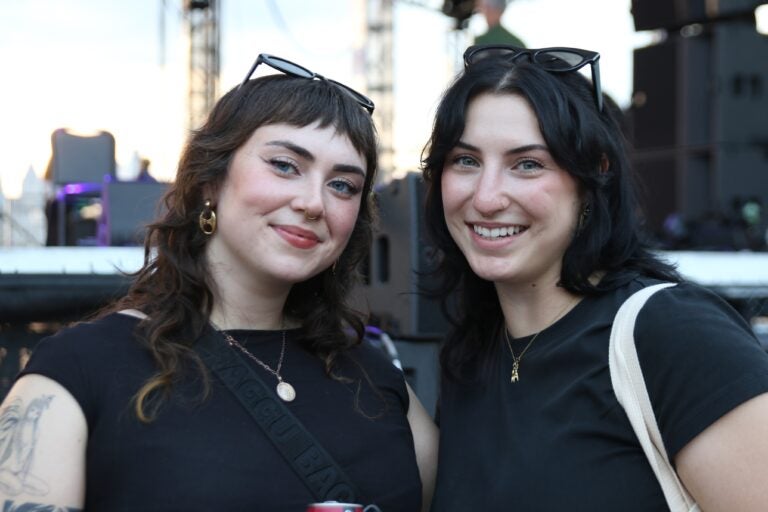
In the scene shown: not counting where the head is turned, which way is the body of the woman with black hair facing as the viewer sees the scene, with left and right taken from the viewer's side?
facing the viewer and to the left of the viewer

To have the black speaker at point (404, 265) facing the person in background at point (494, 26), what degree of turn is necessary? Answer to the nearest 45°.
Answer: approximately 135° to its left

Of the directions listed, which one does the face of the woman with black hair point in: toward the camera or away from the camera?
toward the camera

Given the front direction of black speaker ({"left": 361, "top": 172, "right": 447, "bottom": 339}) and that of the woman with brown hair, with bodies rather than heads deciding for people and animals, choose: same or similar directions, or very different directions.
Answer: same or similar directions

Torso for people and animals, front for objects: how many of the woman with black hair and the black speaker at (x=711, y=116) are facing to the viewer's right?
0

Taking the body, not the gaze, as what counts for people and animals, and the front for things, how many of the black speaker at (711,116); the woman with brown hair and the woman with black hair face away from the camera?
0

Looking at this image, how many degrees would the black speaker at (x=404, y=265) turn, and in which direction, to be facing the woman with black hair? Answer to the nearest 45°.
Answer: approximately 45° to its right

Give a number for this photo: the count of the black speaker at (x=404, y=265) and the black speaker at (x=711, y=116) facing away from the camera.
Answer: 0

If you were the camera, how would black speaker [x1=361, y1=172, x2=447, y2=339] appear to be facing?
facing the viewer and to the right of the viewer

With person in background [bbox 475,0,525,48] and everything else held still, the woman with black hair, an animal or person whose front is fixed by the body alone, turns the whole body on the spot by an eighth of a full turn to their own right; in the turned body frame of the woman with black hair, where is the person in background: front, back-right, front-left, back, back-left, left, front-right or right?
right
